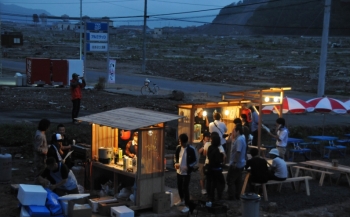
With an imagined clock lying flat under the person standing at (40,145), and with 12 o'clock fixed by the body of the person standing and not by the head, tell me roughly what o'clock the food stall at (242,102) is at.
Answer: The food stall is roughly at 11 o'clock from the person standing.

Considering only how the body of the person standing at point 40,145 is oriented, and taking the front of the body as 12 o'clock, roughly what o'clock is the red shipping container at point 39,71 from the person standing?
The red shipping container is roughly at 9 o'clock from the person standing.

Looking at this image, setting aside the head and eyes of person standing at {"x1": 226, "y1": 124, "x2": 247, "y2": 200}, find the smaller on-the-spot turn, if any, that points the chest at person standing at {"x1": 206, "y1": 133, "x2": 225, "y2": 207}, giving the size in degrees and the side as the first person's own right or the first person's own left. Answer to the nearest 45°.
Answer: approximately 45° to the first person's own left
